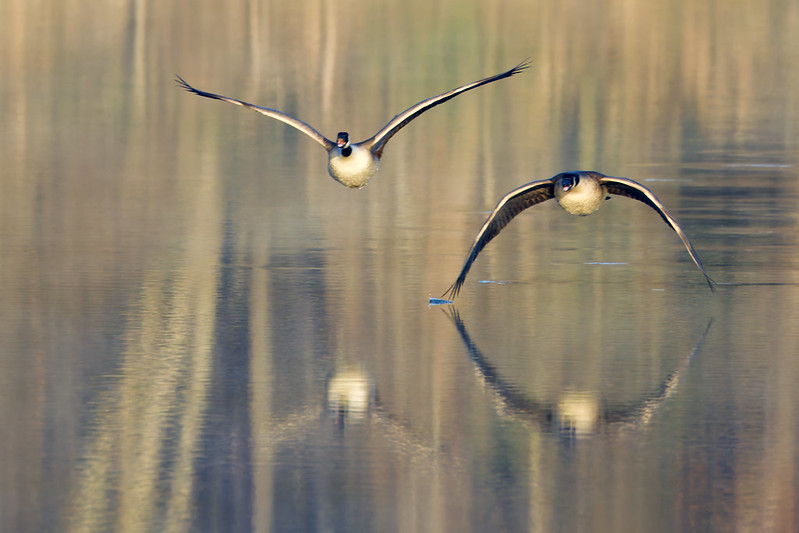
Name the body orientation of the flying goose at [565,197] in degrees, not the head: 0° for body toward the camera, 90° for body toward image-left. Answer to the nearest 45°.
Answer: approximately 0°
